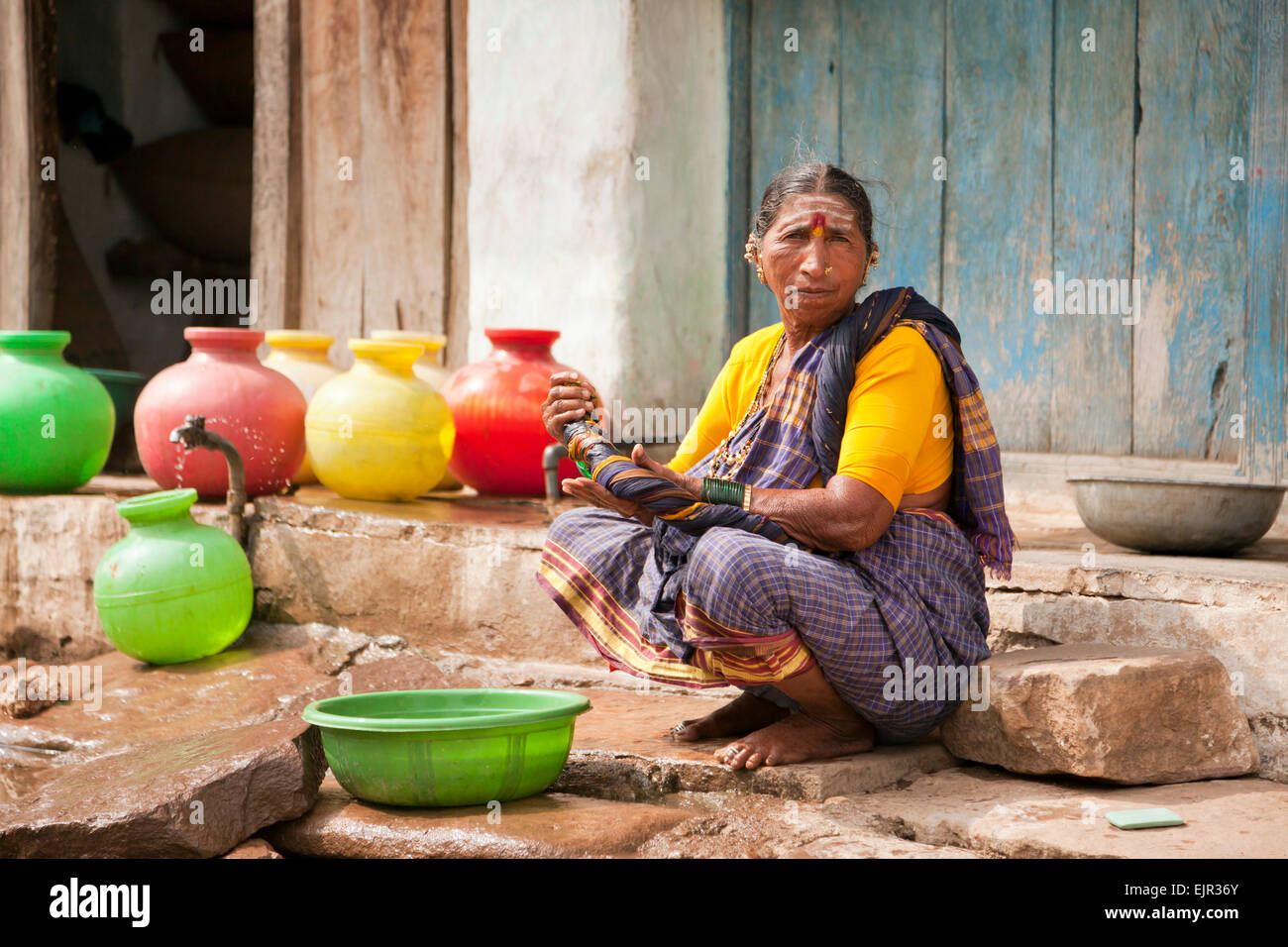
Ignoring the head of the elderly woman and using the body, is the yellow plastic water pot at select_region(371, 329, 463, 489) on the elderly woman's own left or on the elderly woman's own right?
on the elderly woman's own right

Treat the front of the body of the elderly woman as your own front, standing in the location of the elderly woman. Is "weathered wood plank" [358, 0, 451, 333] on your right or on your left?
on your right

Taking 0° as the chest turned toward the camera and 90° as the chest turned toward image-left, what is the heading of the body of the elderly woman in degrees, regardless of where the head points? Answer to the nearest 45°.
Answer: approximately 45°

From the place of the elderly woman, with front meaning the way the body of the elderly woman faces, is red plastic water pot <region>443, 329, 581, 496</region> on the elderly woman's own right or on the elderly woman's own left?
on the elderly woman's own right

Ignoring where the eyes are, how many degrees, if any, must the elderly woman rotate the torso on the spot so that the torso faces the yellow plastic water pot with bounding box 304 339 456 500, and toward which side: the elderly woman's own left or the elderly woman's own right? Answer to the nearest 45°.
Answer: approximately 90° to the elderly woman's own right

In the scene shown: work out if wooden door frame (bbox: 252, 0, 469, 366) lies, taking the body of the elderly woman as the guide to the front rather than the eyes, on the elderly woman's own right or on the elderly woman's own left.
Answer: on the elderly woman's own right

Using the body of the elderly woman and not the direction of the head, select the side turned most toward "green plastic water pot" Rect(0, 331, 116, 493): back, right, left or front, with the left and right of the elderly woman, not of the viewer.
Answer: right
